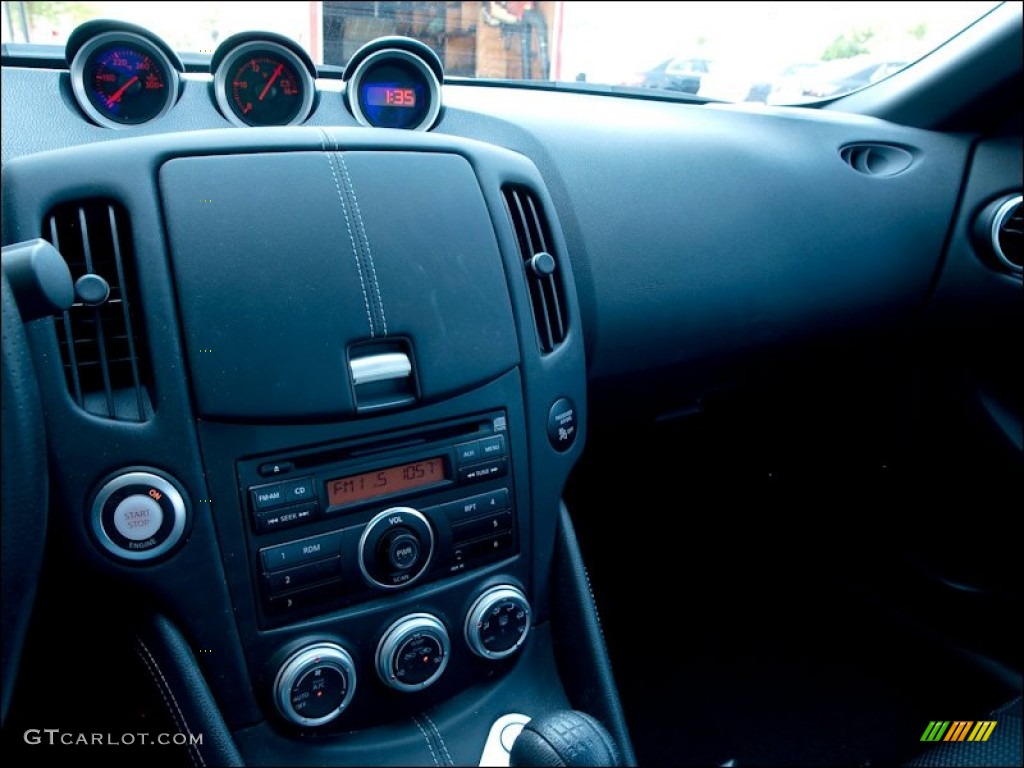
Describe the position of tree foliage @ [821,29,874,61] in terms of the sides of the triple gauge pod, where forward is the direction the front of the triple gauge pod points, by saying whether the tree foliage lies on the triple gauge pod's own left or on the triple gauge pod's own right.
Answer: on the triple gauge pod's own left

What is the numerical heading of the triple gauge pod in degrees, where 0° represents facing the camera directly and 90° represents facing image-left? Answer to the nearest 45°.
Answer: approximately 0°
